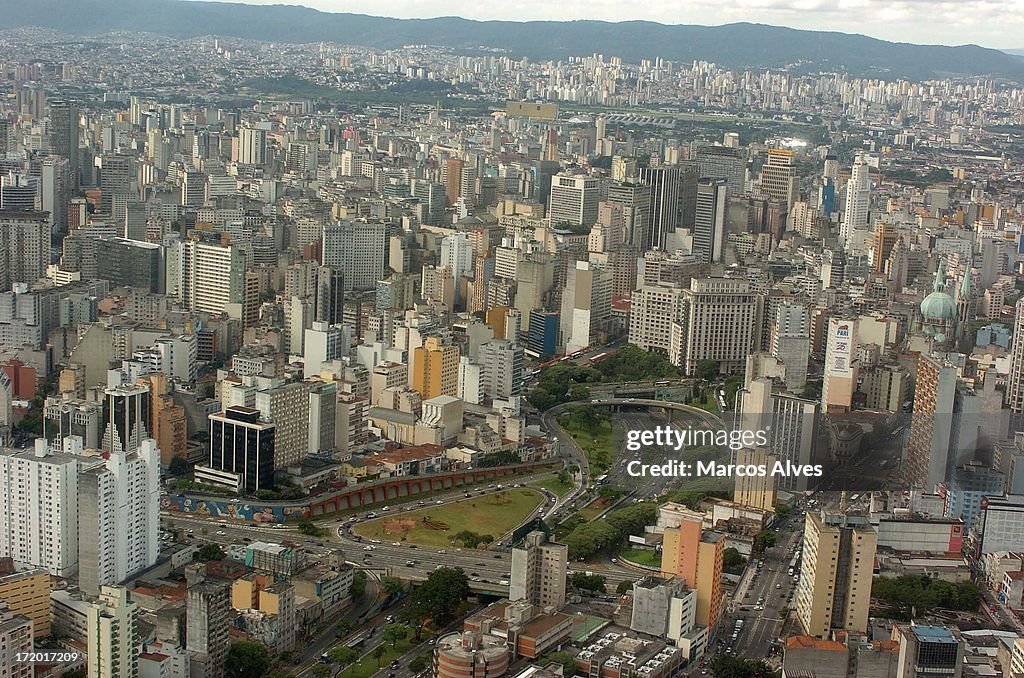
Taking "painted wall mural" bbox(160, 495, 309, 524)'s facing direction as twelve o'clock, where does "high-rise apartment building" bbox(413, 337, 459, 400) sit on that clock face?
The high-rise apartment building is roughly at 7 o'clock from the painted wall mural.

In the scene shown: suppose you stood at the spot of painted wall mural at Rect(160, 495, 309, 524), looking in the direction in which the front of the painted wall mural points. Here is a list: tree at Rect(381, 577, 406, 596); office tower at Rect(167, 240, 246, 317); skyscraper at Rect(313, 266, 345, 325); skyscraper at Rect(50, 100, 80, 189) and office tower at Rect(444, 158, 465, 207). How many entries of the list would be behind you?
4

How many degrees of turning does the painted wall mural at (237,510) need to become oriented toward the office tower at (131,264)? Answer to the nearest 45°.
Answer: approximately 180°

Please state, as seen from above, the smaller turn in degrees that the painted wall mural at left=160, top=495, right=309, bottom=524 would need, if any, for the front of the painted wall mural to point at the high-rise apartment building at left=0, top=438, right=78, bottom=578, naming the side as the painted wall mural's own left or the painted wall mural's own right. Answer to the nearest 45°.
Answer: approximately 45° to the painted wall mural's own right

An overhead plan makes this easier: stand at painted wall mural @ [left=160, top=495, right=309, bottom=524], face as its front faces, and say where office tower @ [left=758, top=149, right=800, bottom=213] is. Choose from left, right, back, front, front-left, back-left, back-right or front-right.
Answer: back-left

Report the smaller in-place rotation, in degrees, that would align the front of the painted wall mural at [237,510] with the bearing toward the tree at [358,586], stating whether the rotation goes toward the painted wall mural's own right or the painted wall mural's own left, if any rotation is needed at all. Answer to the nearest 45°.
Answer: approximately 45° to the painted wall mural's own left

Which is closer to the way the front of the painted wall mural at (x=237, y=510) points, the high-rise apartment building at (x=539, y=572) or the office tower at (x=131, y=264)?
the high-rise apartment building

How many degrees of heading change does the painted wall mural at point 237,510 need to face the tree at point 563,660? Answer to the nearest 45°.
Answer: approximately 45° to its left

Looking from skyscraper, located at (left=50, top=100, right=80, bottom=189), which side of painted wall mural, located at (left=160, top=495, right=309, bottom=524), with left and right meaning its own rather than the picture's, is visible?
back

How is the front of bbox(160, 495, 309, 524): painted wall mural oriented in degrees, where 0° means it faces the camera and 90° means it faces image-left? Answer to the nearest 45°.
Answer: approximately 0°

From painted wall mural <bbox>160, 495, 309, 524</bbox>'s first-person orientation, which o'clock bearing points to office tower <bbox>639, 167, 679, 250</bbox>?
The office tower is roughly at 7 o'clock from the painted wall mural.

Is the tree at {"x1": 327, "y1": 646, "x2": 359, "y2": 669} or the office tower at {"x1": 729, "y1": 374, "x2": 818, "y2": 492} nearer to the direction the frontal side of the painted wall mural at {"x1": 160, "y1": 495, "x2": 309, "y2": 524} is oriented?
the tree

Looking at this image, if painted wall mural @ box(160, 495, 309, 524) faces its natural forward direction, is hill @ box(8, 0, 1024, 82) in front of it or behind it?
behind

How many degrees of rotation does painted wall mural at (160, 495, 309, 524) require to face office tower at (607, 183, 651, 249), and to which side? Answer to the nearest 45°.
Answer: approximately 135° to its left
